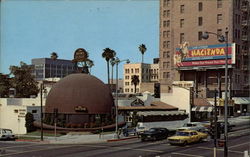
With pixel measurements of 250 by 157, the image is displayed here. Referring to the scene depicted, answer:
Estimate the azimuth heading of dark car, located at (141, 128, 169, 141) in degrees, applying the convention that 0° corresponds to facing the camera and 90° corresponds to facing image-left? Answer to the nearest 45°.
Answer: approximately 45°

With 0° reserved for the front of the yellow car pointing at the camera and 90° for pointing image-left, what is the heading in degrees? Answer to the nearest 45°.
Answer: approximately 45°

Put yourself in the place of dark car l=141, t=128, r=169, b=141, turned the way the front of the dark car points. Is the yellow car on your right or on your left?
on your left

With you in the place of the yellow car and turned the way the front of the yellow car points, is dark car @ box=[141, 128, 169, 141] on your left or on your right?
on your right
